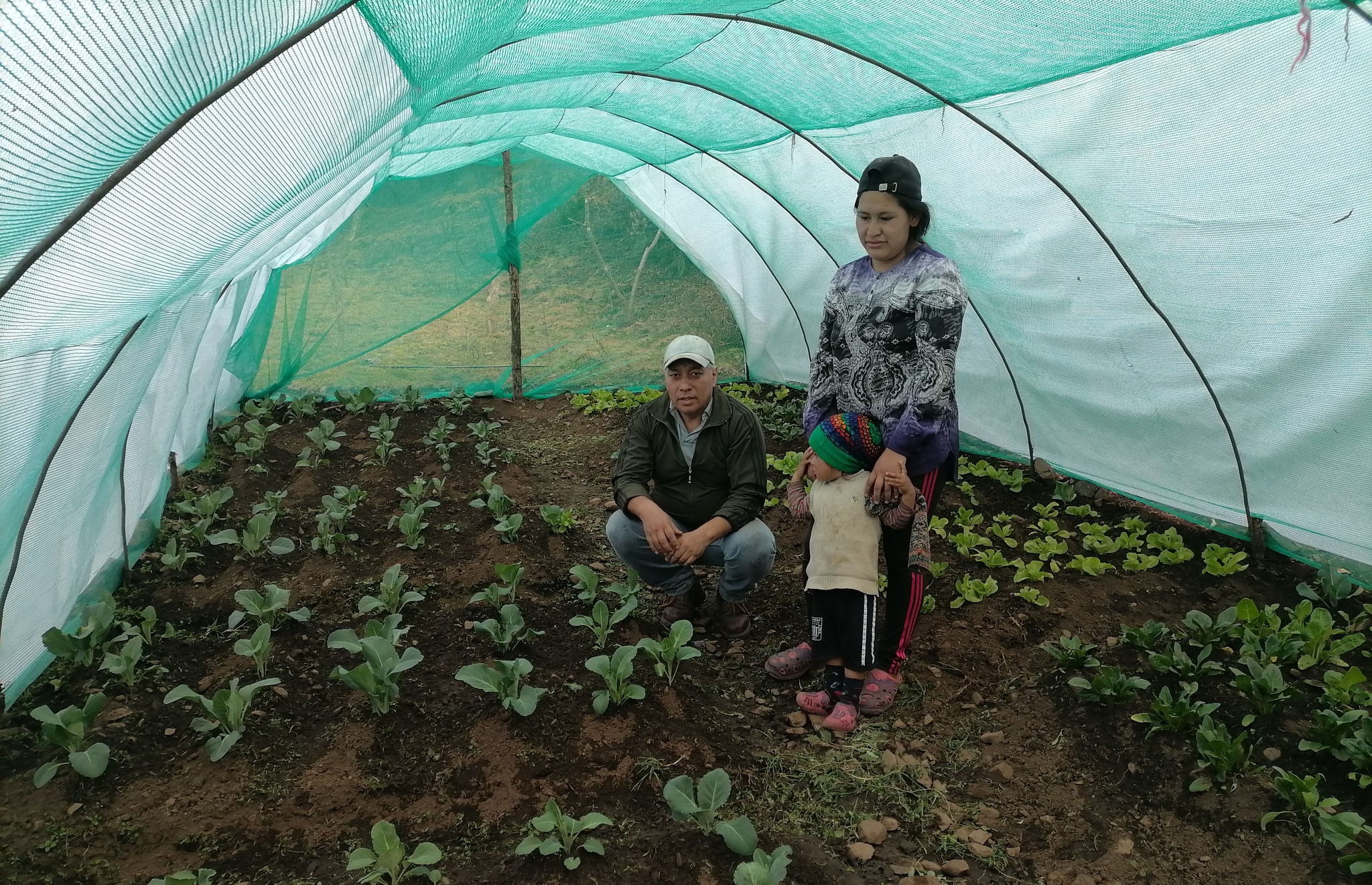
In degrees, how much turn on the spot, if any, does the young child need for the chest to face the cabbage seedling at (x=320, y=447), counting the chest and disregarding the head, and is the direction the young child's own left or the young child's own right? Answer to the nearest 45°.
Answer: approximately 90° to the young child's own right

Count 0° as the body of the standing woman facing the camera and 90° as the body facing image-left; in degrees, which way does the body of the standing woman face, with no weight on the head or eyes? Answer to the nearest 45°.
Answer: approximately 45°

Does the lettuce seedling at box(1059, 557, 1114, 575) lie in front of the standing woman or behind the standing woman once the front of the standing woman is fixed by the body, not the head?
behind

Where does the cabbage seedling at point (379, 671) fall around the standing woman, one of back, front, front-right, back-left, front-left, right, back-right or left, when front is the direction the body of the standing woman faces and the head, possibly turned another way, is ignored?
front-right

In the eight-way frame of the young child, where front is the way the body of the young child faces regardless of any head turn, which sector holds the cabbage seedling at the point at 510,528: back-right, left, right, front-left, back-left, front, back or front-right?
right

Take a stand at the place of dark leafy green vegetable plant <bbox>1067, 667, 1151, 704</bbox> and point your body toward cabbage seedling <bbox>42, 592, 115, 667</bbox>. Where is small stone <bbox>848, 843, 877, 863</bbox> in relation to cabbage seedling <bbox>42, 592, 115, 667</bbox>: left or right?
left

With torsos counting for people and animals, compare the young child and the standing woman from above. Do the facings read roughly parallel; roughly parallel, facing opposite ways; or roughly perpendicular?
roughly parallel

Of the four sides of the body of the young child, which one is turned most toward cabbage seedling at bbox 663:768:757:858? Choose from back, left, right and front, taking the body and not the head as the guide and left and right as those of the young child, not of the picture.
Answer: front
